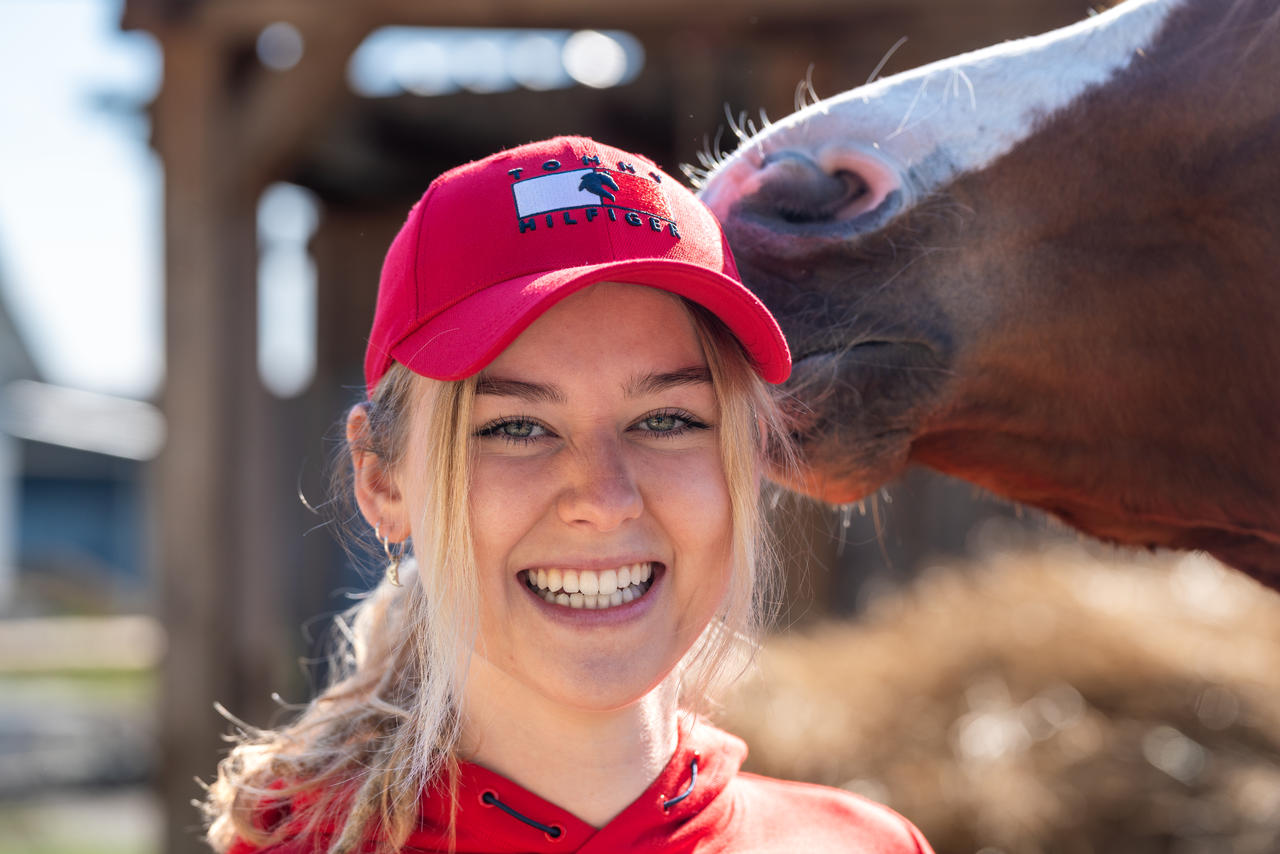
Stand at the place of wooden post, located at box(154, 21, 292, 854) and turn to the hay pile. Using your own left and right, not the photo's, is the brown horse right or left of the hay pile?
right

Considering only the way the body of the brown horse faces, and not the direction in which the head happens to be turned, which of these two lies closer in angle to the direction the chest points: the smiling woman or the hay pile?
the smiling woman

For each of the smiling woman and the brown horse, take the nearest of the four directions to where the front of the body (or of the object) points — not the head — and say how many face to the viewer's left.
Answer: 1

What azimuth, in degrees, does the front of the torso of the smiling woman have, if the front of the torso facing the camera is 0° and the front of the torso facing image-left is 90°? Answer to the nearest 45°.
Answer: approximately 0°

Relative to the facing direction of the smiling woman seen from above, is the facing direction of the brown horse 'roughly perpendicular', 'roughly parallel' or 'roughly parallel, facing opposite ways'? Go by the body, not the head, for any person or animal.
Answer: roughly perpendicular

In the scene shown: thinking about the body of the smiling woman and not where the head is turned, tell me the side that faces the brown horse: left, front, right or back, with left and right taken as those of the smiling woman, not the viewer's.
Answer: left

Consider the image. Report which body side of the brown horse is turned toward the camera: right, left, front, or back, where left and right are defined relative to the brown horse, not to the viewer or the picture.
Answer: left

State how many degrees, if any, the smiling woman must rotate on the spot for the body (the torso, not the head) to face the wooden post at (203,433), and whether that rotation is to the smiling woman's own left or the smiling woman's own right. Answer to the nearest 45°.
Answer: approximately 180°

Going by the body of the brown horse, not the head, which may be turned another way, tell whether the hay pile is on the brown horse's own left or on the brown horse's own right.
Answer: on the brown horse's own right

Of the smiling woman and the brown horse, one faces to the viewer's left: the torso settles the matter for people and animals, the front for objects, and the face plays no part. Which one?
the brown horse

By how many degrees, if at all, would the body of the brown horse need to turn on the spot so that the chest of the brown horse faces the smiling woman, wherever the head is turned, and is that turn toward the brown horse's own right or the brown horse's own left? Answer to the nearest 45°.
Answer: approximately 45° to the brown horse's own left

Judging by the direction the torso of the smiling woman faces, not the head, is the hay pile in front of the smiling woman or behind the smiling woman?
behind

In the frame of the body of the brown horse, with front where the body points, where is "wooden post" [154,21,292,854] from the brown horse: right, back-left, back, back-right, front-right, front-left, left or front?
front-right

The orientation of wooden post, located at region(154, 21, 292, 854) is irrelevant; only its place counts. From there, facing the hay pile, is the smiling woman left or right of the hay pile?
right
